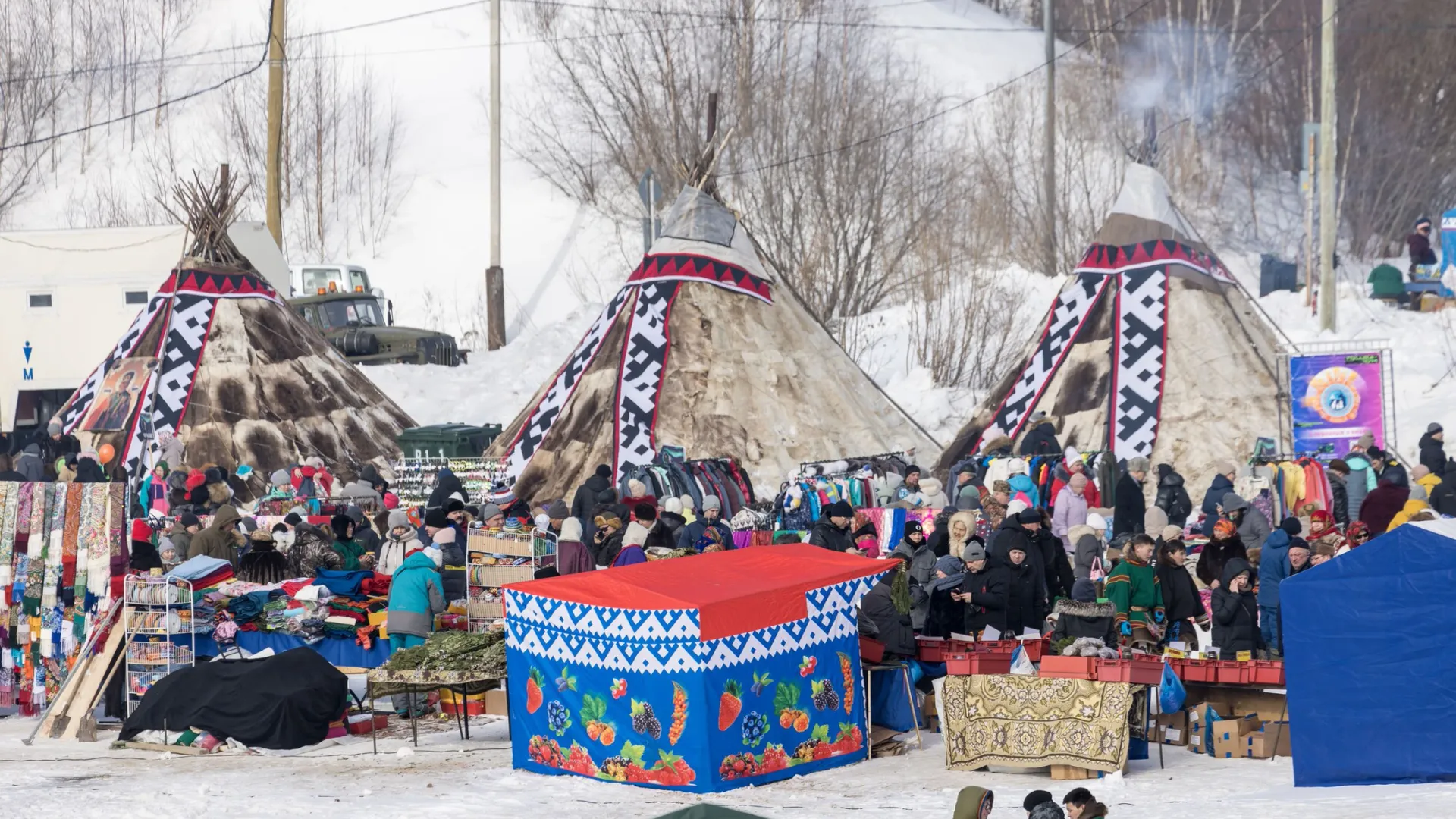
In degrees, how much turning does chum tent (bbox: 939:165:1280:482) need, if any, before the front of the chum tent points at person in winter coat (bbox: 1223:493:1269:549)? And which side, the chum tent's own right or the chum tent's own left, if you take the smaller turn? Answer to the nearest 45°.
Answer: approximately 45° to the chum tent's own left

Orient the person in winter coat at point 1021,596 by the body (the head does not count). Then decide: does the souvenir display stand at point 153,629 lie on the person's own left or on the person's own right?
on the person's own right

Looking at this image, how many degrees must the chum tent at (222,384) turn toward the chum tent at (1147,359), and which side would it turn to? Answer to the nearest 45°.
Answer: approximately 90° to its left

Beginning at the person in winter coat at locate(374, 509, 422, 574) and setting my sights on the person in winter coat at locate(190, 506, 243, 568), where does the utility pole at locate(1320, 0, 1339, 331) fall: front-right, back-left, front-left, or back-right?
back-right

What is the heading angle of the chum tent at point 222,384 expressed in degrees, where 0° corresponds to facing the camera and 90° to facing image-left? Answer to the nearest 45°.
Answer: approximately 45°

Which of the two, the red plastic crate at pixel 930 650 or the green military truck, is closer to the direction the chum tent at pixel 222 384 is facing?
the red plastic crate
